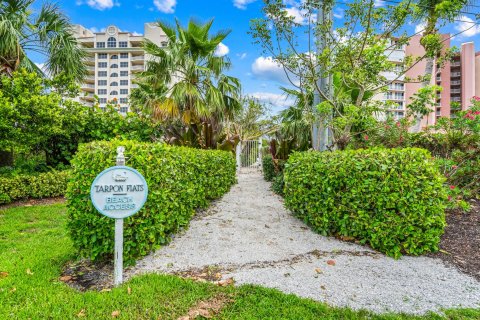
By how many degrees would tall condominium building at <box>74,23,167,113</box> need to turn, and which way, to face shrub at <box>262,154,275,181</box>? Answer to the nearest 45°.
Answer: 0° — it already faces it

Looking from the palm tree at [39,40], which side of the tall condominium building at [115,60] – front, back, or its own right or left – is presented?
front

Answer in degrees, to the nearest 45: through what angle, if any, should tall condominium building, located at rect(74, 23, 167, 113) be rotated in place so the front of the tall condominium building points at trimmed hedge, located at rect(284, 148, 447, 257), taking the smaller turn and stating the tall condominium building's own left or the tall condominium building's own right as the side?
0° — it already faces it

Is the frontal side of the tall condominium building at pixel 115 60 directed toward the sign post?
yes

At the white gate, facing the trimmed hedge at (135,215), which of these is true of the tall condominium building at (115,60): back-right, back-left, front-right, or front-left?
back-right

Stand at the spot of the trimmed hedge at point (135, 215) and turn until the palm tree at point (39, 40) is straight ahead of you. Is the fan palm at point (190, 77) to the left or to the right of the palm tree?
right

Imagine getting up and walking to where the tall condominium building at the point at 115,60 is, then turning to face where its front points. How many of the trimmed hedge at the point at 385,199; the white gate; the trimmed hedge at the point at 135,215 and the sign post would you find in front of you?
4

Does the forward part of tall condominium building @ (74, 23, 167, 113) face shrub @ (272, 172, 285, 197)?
yes

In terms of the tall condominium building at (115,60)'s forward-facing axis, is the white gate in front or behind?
in front

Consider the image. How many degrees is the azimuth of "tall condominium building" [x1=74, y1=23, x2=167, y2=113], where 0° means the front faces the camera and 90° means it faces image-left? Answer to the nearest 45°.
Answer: approximately 0°

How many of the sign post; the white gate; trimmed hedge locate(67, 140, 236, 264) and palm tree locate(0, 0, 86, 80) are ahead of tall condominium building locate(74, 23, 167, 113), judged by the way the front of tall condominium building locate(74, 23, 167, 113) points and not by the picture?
4

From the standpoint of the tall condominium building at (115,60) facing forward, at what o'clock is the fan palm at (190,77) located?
The fan palm is roughly at 12 o'clock from the tall condominium building.
